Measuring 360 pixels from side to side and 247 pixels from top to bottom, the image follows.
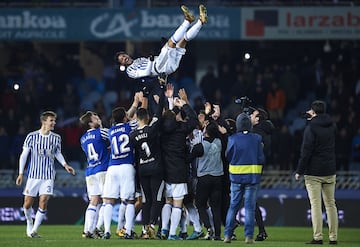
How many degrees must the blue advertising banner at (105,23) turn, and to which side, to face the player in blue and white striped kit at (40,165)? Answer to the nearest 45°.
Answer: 0° — it already faces them

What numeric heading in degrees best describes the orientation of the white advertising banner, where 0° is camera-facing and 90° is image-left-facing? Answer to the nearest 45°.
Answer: approximately 0°

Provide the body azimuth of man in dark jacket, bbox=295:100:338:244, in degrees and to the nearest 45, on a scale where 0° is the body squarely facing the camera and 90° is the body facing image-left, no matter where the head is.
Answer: approximately 135°

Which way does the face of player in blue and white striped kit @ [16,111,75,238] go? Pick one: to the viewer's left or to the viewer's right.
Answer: to the viewer's right

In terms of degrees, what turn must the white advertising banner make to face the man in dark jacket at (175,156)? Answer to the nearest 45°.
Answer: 0° — it already faces them

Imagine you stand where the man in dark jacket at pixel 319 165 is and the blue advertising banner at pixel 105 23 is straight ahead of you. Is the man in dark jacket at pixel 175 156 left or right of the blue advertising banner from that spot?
left

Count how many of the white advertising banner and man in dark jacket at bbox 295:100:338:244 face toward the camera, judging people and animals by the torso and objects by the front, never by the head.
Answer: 1

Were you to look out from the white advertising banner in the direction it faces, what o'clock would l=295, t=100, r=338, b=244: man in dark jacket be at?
The man in dark jacket is roughly at 12 o'clock from the white advertising banner.
